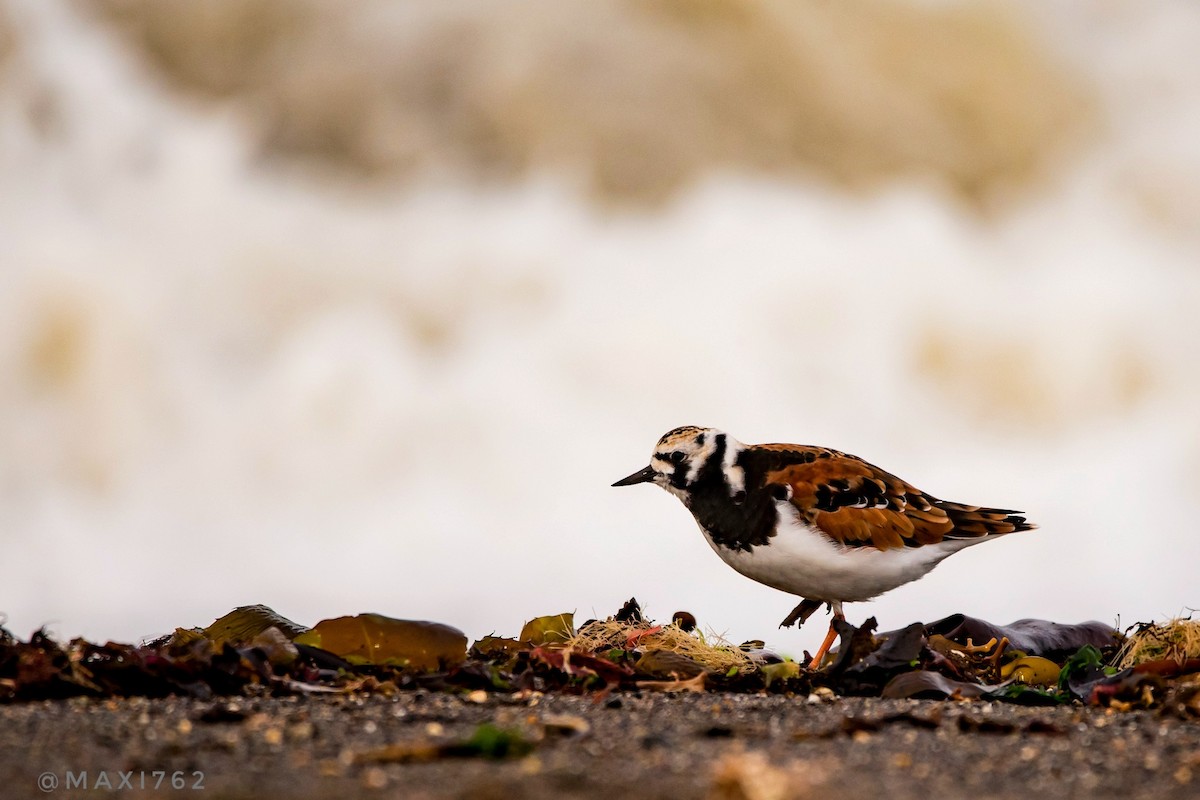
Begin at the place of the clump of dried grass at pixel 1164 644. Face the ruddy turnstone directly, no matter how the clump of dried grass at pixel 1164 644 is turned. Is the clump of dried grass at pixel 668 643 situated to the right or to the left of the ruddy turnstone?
left

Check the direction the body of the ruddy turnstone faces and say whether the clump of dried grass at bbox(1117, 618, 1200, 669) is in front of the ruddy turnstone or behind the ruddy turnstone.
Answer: behind

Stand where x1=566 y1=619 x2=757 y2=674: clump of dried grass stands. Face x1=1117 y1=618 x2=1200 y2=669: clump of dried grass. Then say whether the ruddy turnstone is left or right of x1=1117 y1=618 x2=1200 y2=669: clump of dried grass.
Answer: left

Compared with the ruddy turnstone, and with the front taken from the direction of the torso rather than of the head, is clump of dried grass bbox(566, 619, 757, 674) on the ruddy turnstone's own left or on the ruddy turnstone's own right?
on the ruddy turnstone's own left

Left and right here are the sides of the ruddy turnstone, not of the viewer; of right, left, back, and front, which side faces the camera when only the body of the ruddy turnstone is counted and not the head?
left
